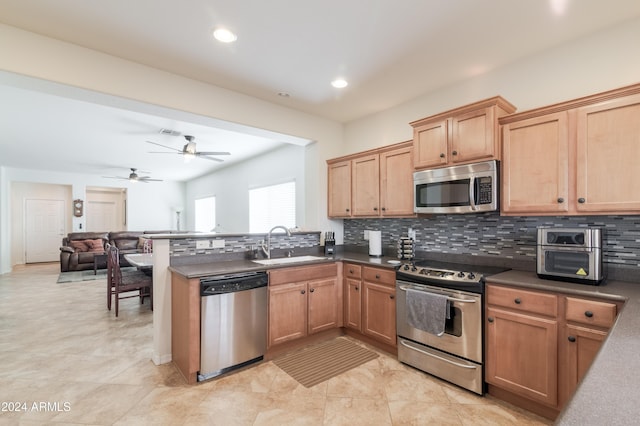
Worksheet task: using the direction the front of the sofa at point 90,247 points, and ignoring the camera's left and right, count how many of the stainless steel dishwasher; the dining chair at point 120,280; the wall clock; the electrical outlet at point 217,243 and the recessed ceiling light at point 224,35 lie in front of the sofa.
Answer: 4

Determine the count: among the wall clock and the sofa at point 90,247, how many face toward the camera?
2

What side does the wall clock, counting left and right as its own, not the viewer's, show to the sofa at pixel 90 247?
front

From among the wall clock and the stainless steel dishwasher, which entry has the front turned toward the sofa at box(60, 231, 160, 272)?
the wall clock

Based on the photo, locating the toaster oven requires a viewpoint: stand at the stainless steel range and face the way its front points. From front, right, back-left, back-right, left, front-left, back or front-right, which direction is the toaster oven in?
back-left

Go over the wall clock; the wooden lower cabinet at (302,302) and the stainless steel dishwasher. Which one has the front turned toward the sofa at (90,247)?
the wall clock

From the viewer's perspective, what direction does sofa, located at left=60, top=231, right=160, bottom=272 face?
toward the camera

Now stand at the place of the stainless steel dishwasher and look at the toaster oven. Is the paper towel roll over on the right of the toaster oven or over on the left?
left

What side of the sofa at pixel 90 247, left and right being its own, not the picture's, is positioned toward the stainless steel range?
front

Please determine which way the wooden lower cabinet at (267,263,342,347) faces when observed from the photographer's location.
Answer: facing the viewer and to the right of the viewer

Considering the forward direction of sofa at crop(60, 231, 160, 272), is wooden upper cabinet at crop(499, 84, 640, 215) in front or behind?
in front

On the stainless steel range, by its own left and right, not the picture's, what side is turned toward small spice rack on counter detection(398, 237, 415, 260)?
right

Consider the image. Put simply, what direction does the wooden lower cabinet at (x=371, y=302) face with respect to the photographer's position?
facing the viewer and to the left of the viewer

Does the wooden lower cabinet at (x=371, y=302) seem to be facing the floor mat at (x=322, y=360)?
yes
